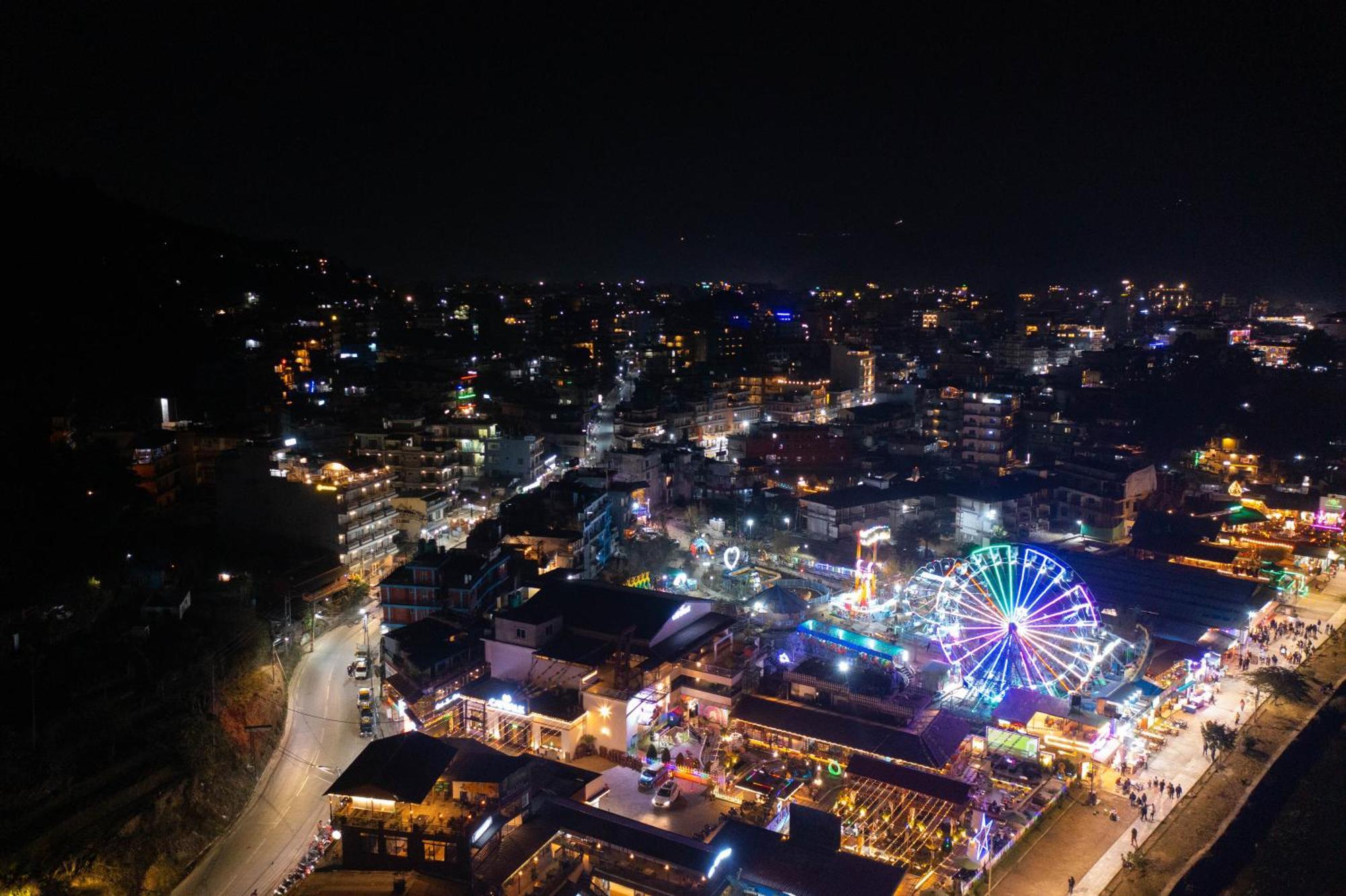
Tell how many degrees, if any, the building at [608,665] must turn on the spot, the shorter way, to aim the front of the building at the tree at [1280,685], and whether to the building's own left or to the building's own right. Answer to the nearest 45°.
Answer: approximately 45° to the building's own left

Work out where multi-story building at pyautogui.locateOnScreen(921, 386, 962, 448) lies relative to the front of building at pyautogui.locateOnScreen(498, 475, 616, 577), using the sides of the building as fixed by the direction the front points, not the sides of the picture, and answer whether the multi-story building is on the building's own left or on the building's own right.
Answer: on the building's own left

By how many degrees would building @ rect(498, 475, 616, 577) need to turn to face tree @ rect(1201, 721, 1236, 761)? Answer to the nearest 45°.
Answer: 0° — it already faces it

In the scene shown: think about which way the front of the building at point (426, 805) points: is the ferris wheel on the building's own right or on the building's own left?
on the building's own left

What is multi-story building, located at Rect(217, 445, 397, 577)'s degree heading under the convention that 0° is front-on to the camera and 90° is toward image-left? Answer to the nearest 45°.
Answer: approximately 315°

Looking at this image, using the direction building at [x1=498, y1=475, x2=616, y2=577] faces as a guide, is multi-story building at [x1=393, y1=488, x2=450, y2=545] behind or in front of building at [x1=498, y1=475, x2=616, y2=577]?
behind

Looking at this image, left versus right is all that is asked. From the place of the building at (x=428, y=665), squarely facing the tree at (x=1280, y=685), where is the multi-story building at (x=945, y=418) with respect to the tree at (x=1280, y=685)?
left

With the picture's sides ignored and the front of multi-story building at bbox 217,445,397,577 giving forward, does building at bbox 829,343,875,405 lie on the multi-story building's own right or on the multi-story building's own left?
on the multi-story building's own left

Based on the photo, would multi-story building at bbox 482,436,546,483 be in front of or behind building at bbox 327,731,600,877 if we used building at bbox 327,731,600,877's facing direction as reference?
behind

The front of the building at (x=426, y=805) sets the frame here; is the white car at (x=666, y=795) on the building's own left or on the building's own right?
on the building's own left
